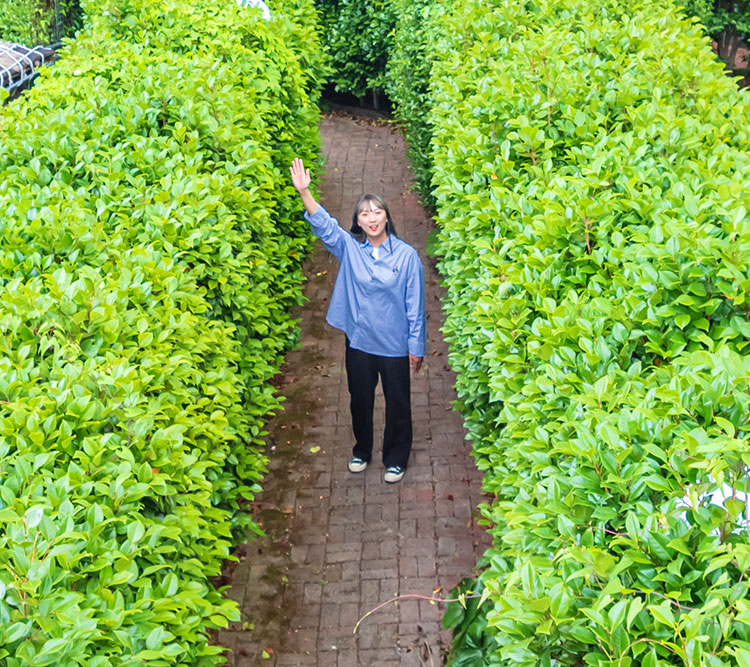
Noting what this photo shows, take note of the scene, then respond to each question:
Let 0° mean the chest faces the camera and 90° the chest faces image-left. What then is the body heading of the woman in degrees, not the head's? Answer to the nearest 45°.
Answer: approximately 0°

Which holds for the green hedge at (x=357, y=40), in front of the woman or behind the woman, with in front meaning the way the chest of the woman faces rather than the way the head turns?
behind
